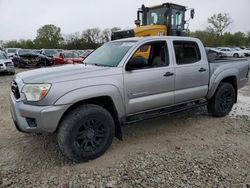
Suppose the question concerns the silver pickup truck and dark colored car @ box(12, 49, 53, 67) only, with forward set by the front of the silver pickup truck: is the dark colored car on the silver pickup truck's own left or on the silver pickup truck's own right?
on the silver pickup truck's own right

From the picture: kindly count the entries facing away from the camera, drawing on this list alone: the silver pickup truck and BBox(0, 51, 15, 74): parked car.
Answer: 0

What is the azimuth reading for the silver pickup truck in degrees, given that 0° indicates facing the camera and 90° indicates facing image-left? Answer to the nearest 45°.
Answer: approximately 45°

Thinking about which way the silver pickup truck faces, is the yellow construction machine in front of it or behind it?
behind

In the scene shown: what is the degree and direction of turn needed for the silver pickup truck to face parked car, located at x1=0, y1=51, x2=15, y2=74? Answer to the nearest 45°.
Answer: approximately 90° to its right

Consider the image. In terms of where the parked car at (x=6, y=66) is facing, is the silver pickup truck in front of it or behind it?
in front

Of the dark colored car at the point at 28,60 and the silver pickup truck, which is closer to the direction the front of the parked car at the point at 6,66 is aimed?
the silver pickup truck

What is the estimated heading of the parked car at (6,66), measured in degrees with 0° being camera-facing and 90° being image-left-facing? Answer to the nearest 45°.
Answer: approximately 315°

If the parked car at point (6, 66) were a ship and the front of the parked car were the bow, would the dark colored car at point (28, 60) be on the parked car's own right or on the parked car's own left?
on the parked car's own left
